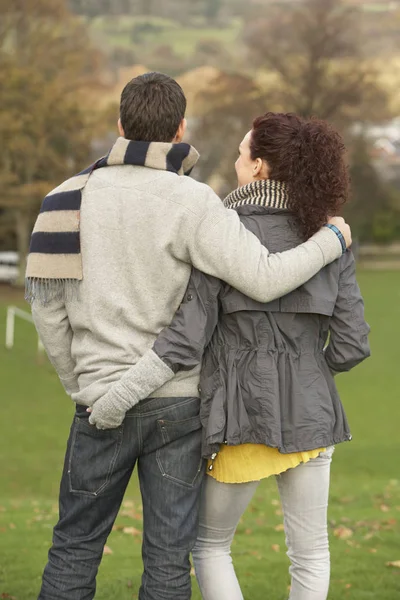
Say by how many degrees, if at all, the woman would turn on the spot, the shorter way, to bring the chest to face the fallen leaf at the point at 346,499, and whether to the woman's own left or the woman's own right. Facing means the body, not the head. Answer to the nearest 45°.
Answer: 0° — they already face it

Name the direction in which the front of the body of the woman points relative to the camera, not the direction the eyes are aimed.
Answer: away from the camera

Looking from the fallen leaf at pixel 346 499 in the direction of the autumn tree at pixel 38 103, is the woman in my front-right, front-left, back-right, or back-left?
back-left

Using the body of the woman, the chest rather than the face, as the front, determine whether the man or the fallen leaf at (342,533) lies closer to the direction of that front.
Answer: the fallen leaf

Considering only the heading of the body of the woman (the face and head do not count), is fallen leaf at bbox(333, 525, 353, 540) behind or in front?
in front

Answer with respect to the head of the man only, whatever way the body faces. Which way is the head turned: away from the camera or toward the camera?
away from the camera

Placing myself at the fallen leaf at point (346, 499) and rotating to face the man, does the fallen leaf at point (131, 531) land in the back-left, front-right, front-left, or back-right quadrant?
front-right

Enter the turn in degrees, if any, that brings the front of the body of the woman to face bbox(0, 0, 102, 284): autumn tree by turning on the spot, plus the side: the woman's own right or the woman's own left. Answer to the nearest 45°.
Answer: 0° — they already face it

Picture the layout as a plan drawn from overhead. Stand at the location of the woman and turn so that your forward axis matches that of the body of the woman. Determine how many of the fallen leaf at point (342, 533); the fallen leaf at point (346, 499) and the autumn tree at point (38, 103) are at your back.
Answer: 0

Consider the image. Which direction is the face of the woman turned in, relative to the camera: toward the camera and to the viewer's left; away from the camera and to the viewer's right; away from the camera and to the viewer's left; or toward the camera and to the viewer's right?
away from the camera and to the viewer's left

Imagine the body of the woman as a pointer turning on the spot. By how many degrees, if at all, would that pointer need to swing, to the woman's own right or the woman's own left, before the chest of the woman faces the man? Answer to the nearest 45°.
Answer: approximately 90° to the woman's own left
